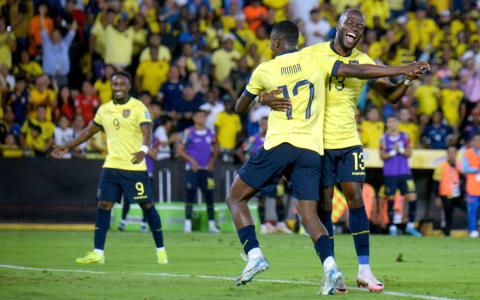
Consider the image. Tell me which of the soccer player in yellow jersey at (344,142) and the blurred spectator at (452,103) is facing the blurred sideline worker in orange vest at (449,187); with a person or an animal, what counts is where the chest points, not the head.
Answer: the blurred spectator at (452,103)

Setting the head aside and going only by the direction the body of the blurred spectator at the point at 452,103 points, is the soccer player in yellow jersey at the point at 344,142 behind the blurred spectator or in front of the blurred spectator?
in front

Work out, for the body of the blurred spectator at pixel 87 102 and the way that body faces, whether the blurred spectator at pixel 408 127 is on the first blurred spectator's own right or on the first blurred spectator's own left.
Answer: on the first blurred spectator's own left

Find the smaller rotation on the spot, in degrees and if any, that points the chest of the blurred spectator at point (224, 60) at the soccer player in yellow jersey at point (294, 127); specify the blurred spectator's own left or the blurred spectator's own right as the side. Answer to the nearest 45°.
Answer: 0° — they already face them

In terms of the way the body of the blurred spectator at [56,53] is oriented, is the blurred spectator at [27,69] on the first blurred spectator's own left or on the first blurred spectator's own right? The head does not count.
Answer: on the first blurred spectator's own right

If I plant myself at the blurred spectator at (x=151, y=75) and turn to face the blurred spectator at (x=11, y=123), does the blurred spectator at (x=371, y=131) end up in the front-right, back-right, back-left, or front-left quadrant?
back-left

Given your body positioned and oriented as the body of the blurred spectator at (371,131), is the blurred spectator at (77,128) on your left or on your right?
on your right
